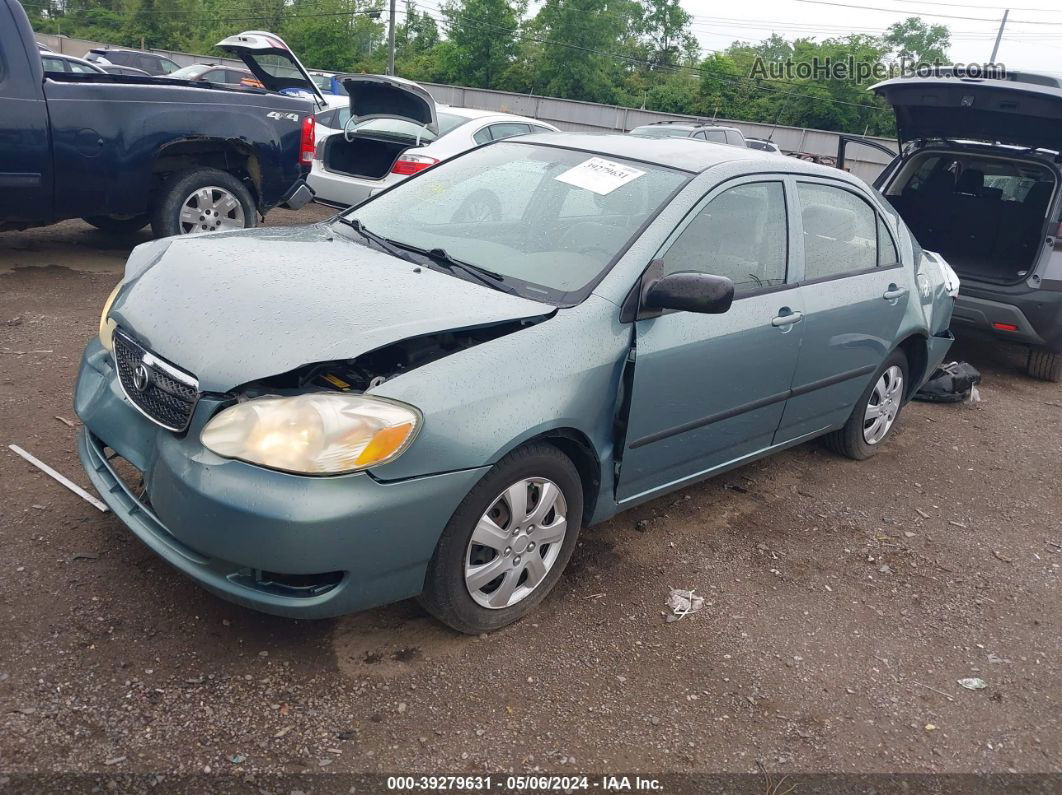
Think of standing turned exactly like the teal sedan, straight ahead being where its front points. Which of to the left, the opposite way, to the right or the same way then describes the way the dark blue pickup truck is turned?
the same way

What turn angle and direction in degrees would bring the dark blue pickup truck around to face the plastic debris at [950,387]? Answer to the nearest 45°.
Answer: approximately 135° to its left

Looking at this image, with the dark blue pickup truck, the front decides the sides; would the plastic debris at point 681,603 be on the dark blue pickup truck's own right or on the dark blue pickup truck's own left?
on the dark blue pickup truck's own left

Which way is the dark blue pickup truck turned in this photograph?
to the viewer's left

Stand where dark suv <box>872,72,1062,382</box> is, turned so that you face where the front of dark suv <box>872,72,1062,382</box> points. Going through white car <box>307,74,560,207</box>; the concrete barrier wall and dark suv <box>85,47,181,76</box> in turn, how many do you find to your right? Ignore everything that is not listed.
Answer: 0

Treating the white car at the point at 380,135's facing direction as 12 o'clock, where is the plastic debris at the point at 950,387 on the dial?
The plastic debris is roughly at 3 o'clock from the white car.

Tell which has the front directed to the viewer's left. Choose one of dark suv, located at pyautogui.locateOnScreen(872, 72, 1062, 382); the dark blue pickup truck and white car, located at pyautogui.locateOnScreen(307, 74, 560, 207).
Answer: the dark blue pickup truck

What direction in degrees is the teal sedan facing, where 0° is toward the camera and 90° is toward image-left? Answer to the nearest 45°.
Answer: approximately 45°

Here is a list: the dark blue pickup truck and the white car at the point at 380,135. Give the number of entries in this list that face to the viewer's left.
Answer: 1

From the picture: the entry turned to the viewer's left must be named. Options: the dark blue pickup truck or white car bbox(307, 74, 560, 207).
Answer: the dark blue pickup truck

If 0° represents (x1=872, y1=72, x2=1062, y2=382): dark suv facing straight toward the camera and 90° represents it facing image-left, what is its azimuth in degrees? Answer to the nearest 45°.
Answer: approximately 225°

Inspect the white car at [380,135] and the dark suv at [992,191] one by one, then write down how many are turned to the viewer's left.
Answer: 0

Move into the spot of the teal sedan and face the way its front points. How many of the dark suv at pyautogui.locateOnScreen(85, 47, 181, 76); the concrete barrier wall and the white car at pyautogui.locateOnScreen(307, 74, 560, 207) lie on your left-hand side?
0

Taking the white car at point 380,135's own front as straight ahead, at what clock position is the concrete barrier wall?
The concrete barrier wall is roughly at 11 o'clock from the white car.

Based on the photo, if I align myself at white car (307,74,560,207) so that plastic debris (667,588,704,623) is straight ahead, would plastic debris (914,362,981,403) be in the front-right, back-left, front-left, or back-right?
front-left
